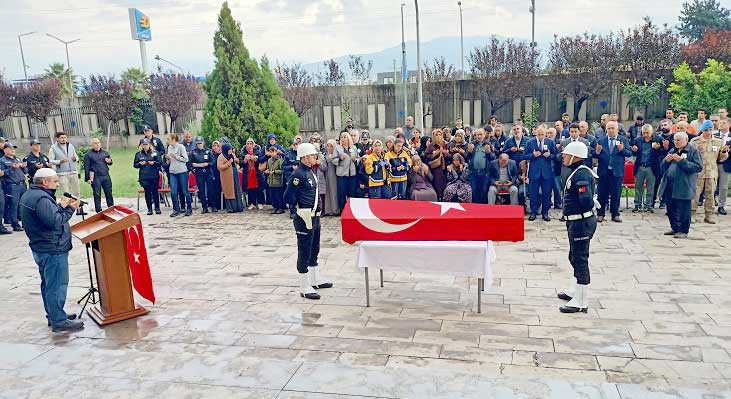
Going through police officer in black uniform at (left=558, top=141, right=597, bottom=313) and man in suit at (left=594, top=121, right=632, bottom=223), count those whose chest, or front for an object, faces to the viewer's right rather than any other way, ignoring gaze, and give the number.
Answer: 0

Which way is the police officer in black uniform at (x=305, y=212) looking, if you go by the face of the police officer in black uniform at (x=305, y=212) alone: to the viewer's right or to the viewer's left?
to the viewer's right

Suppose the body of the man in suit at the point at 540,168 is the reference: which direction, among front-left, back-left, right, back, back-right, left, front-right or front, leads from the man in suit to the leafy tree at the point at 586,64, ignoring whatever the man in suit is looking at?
back

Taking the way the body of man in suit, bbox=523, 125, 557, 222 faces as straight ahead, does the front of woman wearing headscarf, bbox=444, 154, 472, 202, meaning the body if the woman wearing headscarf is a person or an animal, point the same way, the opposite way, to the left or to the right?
the same way

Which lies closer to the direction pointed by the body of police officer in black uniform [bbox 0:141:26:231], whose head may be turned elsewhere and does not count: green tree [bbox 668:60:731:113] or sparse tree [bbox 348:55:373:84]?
the green tree

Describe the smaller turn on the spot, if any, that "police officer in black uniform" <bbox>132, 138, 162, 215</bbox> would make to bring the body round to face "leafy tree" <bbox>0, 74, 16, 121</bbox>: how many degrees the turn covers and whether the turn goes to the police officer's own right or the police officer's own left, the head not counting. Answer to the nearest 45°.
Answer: approximately 180°

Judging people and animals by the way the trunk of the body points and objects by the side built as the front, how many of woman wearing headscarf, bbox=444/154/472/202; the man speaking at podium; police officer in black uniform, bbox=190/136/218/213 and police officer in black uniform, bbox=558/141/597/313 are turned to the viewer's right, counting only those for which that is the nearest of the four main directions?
1

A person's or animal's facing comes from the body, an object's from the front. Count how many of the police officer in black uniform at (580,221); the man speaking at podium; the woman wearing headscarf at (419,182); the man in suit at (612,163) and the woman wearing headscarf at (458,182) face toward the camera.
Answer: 3

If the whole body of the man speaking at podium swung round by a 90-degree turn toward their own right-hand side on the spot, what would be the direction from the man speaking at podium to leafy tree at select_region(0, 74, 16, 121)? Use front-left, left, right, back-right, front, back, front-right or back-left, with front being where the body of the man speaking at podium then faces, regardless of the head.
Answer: back

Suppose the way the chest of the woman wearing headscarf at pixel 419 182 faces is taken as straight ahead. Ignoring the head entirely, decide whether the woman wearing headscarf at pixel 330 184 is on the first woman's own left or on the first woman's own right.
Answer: on the first woman's own right

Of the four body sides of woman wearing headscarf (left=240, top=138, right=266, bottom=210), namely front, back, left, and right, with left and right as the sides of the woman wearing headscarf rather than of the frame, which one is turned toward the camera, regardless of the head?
front

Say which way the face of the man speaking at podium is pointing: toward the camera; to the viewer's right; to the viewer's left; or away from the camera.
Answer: to the viewer's right

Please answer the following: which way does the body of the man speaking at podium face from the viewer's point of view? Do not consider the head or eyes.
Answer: to the viewer's right

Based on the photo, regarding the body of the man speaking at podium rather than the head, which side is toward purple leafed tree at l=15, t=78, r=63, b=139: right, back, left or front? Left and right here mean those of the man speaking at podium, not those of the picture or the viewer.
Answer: left

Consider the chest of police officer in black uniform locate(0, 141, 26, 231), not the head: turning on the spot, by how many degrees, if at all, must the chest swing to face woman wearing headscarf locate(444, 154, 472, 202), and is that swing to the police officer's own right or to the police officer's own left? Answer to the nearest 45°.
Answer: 0° — they already face them

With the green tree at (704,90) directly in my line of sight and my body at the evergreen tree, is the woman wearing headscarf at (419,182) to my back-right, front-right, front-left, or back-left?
front-right

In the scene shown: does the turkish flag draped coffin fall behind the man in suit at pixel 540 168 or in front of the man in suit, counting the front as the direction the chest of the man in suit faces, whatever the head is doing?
in front
